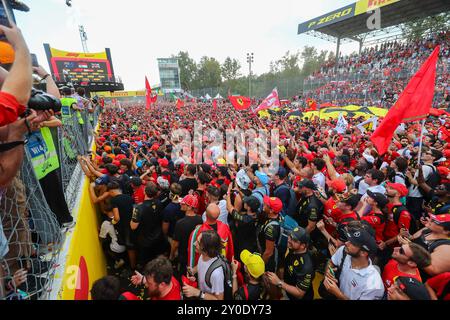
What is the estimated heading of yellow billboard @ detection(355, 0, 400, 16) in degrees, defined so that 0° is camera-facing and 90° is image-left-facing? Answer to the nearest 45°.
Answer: approximately 45°

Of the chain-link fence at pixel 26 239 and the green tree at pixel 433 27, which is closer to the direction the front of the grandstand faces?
the chain-link fence

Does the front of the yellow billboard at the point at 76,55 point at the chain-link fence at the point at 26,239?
yes

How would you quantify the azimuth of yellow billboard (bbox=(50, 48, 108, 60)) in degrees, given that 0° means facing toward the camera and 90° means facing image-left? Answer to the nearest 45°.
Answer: approximately 0°

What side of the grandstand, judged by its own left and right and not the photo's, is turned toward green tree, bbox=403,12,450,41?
back

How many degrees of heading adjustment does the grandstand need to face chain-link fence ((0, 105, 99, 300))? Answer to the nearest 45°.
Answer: approximately 45° to its left

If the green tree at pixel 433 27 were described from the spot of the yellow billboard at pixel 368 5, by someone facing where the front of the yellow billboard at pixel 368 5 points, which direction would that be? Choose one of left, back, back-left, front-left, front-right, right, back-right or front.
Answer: back
